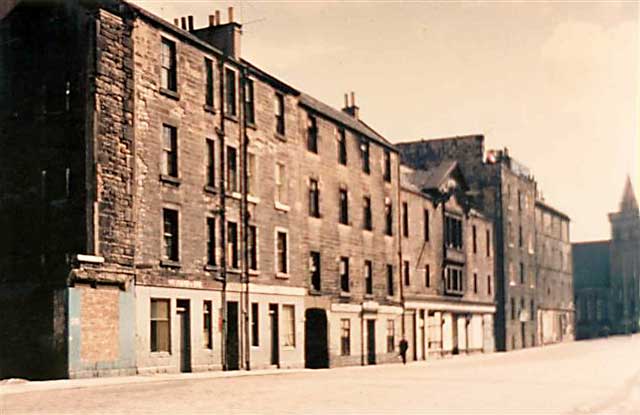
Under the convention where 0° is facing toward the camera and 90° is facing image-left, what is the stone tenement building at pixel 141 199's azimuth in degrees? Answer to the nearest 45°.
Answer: approximately 315°
